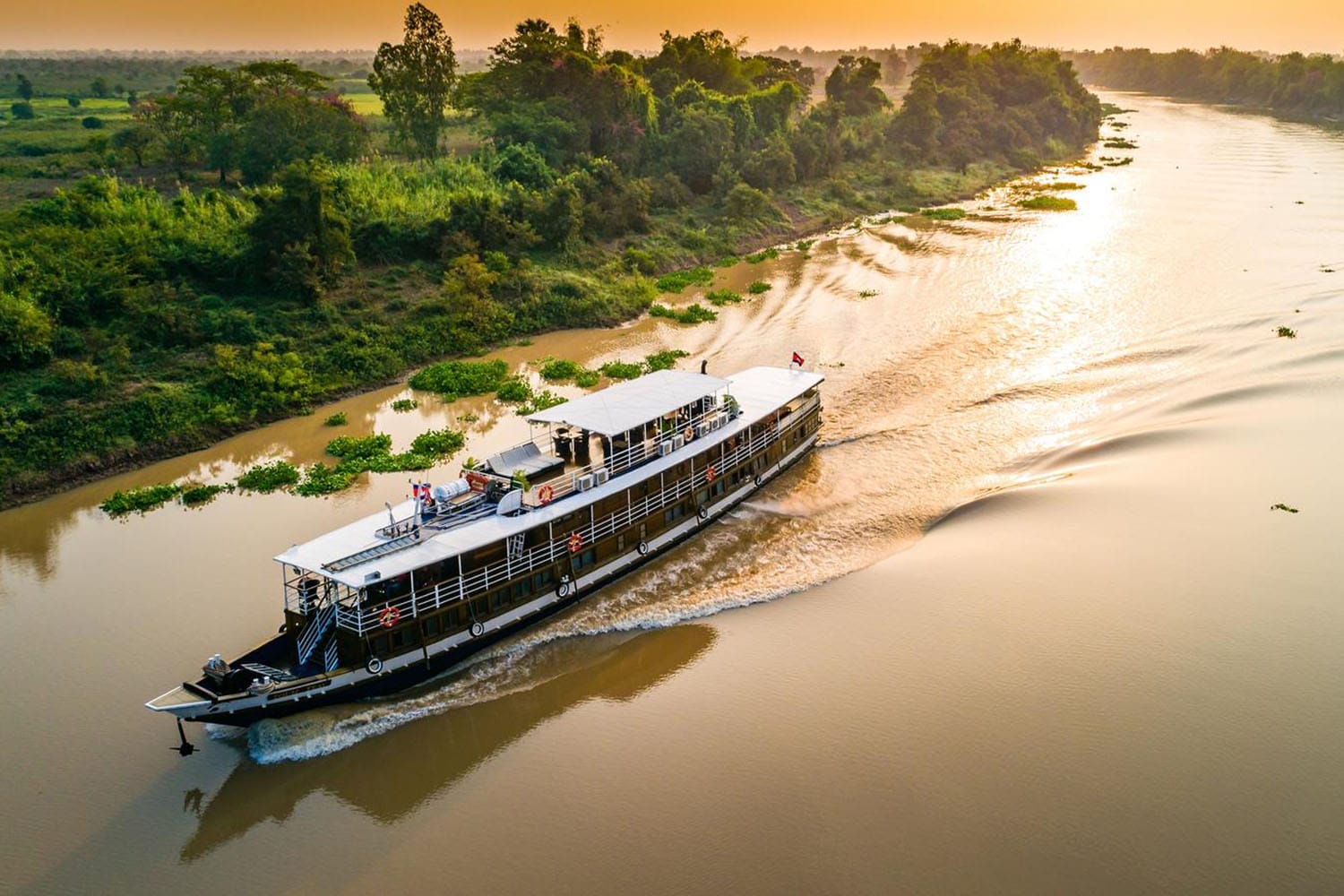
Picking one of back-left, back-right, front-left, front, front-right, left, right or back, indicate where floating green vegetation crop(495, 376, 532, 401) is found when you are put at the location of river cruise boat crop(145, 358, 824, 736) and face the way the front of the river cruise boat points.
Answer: back-right

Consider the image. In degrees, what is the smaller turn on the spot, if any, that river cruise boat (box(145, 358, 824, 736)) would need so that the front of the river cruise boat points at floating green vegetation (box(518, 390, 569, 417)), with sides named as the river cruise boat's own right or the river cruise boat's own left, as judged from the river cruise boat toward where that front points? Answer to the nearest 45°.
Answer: approximately 135° to the river cruise boat's own right

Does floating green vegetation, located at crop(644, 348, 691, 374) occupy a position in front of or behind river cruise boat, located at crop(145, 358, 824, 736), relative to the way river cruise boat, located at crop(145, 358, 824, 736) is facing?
behind

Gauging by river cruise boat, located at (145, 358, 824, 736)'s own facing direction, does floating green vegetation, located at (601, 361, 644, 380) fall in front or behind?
behind

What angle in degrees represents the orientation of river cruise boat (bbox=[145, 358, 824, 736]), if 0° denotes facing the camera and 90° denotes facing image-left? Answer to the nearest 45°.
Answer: approximately 45°
